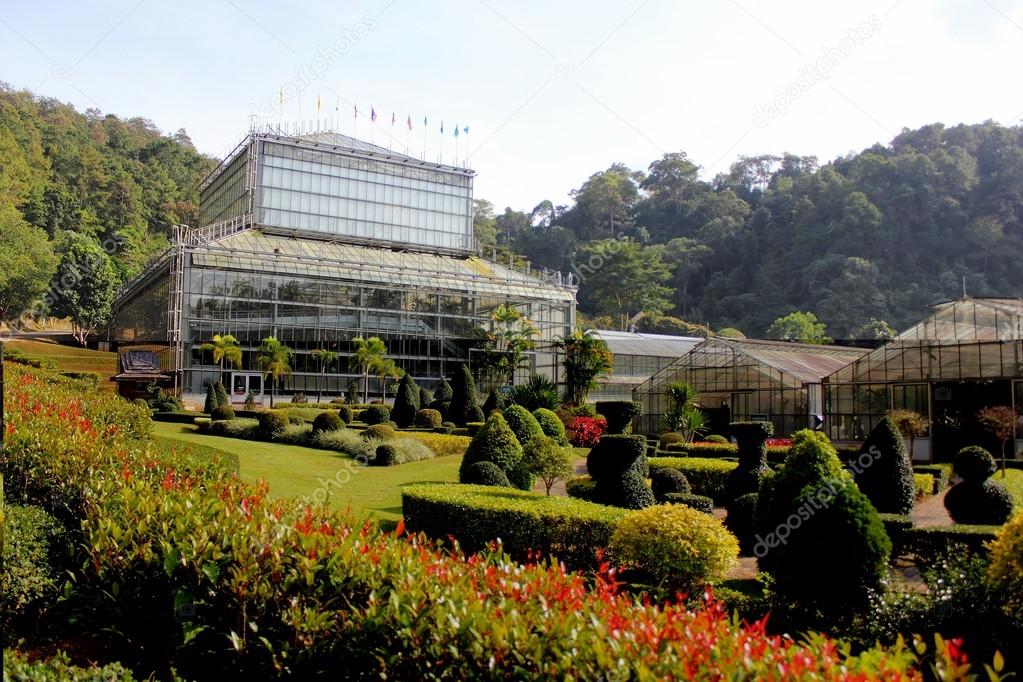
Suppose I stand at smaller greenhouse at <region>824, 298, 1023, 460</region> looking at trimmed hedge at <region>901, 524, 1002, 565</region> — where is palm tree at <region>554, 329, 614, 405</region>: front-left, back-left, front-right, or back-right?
back-right

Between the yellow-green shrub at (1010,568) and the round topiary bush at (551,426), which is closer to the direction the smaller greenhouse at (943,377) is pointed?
the yellow-green shrub

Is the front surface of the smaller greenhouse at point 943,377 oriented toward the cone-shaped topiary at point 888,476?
yes

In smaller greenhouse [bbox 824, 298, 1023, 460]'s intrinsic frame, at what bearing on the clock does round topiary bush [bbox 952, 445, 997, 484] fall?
The round topiary bush is roughly at 12 o'clock from the smaller greenhouse.

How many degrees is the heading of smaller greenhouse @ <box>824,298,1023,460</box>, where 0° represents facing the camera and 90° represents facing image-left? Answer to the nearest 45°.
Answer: approximately 0°

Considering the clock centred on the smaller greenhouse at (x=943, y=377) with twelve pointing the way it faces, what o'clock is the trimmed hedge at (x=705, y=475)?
The trimmed hedge is roughly at 1 o'clock from the smaller greenhouse.

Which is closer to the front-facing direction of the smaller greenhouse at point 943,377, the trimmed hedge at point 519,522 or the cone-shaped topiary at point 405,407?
the trimmed hedge

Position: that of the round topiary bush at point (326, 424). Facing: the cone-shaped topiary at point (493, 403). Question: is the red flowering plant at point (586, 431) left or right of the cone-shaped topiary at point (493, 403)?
right

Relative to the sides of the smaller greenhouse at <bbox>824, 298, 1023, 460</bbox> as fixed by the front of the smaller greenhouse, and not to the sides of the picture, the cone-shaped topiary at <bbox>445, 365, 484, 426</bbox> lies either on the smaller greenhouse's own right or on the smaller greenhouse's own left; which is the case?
on the smaller greenhouse's own right

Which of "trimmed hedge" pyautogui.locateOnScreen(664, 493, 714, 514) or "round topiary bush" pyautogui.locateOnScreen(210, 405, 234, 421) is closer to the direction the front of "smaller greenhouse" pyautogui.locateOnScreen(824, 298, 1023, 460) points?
the trimmed hedge
